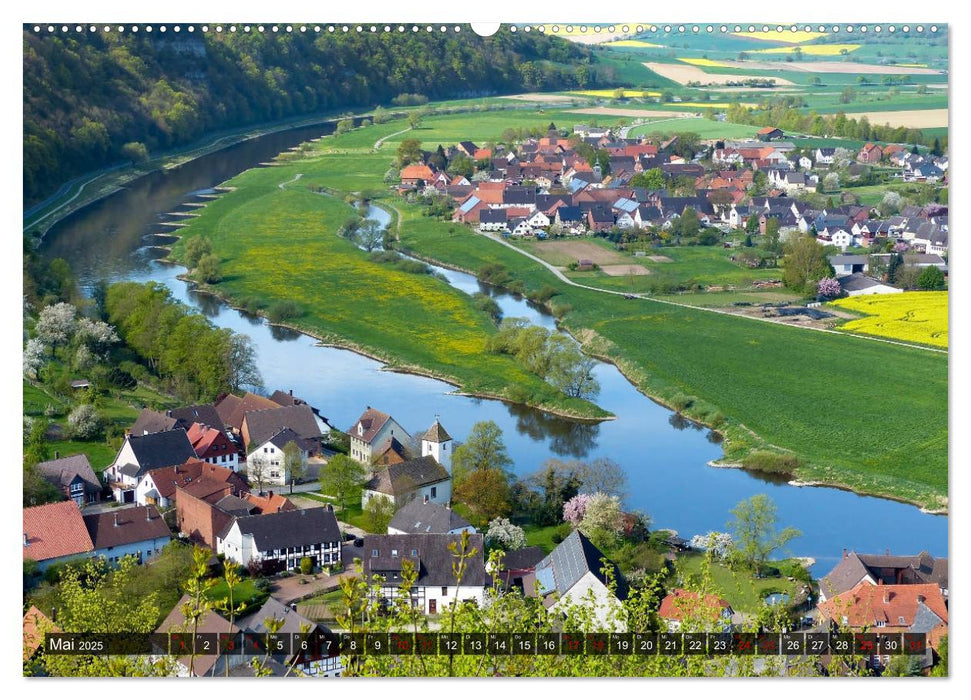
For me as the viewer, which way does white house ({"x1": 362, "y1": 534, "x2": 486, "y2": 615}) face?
facing the viewer

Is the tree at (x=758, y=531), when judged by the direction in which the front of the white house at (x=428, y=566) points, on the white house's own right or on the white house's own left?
on the white house's own left

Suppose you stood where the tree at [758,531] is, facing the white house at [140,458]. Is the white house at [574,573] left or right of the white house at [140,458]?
left

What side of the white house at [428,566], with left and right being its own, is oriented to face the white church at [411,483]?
back

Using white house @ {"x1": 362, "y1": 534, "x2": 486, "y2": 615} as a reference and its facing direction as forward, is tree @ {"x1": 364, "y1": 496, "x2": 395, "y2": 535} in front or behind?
behind

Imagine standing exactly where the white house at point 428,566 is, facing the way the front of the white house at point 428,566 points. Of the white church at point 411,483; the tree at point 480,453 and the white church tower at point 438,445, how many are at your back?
3
